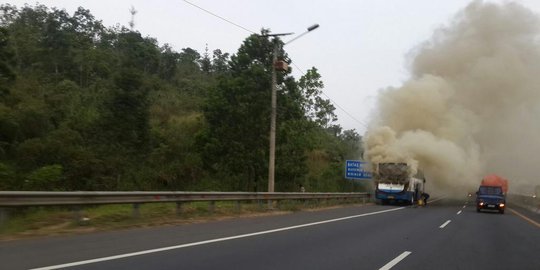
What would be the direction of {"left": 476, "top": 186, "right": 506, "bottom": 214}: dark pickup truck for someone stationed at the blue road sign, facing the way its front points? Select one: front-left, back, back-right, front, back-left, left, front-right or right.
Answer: front-left

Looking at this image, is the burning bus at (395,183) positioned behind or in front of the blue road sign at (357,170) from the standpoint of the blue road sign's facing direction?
in front

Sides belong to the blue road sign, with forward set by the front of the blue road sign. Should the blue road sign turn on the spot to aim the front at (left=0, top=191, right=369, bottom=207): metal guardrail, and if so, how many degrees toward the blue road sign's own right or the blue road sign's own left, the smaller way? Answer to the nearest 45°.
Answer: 0° — it already faces it

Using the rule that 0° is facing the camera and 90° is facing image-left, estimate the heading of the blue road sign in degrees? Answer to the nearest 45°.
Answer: approximately 0°

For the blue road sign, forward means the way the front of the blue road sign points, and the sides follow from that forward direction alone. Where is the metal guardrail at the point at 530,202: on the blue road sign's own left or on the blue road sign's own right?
on the blue road sign's own left

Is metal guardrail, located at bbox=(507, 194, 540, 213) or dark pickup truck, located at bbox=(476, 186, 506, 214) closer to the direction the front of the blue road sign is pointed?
the dark pickup truck

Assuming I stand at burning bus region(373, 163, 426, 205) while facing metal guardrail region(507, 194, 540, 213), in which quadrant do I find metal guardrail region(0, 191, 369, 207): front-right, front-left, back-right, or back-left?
back-right
